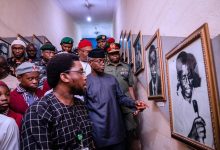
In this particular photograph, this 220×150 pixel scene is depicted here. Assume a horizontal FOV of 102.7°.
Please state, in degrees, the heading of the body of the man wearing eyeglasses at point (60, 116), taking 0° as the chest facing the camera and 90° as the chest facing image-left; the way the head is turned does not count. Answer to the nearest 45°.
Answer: approximately 315°

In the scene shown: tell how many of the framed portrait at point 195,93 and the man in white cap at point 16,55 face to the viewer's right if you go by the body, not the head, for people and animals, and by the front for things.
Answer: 0

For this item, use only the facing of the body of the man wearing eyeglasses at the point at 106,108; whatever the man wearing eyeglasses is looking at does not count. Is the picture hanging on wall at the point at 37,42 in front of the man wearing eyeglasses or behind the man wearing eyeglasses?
behind

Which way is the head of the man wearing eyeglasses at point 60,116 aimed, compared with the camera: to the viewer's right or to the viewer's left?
to the viewer's right

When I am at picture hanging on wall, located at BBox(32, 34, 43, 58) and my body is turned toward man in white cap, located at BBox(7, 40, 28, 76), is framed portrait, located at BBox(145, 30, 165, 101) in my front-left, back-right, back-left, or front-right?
front-left

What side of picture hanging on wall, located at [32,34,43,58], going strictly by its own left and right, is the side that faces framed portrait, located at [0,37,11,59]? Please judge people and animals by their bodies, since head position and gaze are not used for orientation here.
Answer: right

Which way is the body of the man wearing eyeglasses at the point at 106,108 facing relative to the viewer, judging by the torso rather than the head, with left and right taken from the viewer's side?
facing the viewer and to the right of the viewer

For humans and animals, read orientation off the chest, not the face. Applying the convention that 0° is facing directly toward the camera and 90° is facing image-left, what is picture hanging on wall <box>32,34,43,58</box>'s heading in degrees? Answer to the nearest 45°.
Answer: approximately 315°

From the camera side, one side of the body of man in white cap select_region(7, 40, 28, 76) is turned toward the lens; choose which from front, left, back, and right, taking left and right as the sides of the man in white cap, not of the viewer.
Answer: front

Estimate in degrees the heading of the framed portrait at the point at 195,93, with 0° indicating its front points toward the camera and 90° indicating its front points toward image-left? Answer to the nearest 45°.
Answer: approximately 45°
